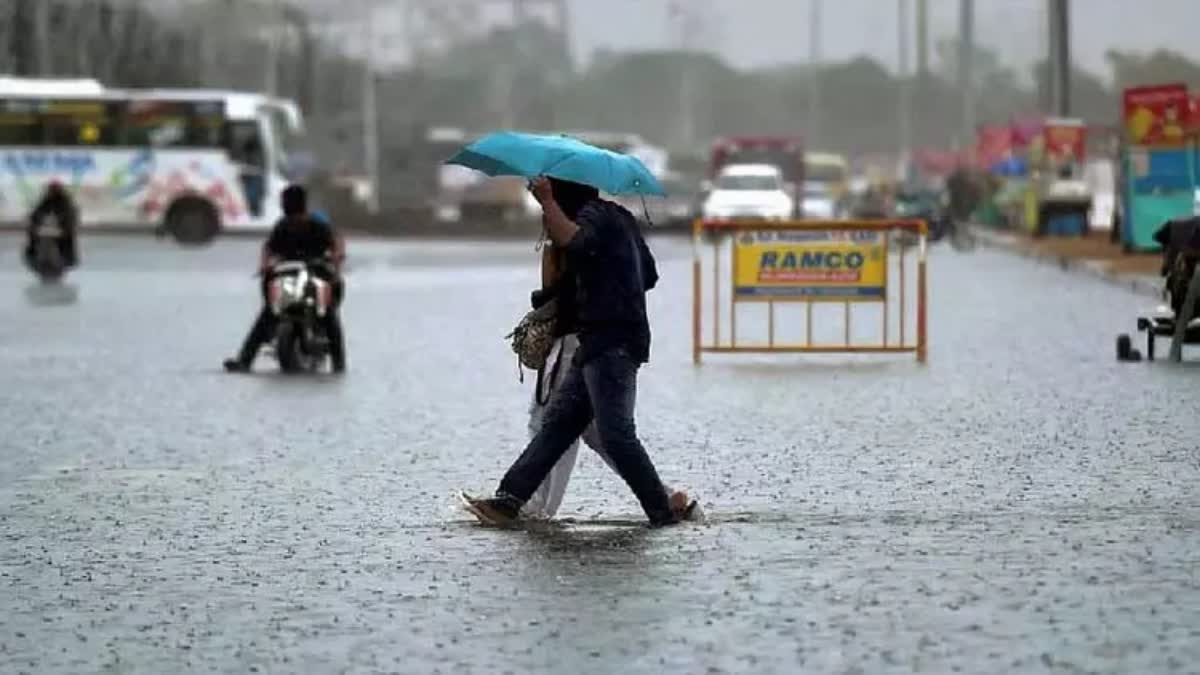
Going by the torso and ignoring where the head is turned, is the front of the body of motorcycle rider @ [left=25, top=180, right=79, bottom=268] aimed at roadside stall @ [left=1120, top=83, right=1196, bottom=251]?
no

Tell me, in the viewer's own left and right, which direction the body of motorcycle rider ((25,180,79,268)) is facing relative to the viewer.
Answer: facing the viewer

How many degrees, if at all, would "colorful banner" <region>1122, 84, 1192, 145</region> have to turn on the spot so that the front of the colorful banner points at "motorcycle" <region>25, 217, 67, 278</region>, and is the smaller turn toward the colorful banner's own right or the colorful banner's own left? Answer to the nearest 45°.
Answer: approximately 90° to the colorful banner's own right

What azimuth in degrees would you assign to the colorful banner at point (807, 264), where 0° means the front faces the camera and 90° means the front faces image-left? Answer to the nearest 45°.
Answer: approximately 0°

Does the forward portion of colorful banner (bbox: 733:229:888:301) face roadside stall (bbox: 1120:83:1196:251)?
no

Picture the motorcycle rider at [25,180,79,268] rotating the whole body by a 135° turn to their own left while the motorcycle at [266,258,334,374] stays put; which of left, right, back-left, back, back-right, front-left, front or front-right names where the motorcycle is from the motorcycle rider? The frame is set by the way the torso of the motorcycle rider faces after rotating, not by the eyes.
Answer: back-right

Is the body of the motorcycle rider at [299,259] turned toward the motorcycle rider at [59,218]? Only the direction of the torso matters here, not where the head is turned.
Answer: no

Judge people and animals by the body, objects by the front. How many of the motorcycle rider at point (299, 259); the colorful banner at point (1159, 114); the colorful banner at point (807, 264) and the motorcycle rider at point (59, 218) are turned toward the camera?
4

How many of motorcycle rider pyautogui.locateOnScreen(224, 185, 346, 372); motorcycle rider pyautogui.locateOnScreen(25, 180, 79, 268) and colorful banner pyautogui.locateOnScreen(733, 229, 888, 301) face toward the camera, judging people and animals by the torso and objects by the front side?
3

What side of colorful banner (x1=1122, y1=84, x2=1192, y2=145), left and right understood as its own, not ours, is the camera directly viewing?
front

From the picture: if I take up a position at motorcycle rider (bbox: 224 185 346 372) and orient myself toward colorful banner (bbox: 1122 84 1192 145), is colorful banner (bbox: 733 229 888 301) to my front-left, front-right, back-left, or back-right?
front-right
